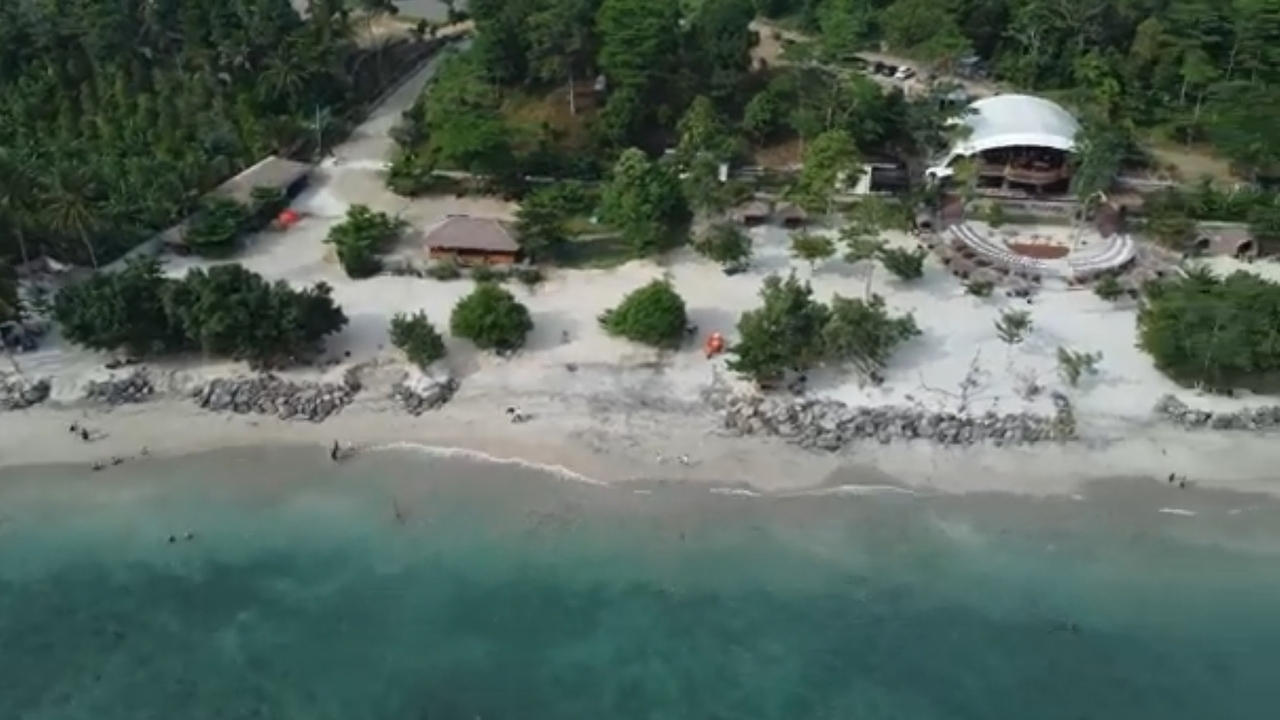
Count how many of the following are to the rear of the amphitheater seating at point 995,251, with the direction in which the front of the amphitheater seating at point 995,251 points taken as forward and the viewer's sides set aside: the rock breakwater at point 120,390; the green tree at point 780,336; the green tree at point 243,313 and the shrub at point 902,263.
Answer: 4

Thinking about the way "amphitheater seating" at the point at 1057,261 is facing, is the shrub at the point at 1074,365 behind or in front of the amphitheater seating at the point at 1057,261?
behind

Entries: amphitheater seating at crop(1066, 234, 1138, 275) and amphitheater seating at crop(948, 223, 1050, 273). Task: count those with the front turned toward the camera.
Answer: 0

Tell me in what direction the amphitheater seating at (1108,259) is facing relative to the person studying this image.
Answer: facing away from the viewer and to the left of the viewer

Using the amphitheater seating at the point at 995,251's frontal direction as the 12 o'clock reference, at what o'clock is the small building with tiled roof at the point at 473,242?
The small building with tiled roof is roughly at 9 o'clock from the amphitheater seating.

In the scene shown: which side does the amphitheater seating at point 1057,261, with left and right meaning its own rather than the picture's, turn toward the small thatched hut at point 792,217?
left

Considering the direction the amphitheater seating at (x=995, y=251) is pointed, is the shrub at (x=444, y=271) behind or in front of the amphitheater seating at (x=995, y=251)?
behind

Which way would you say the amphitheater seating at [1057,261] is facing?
away from the camera

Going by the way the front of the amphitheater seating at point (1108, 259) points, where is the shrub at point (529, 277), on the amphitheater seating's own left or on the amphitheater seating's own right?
on the amphitheater seating's own left

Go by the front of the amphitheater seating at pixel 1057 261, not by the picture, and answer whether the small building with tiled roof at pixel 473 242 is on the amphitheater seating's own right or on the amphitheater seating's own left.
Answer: on the amphitheater seating's own left

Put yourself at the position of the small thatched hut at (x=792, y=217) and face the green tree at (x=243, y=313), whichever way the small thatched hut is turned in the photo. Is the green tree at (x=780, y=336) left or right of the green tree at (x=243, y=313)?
left

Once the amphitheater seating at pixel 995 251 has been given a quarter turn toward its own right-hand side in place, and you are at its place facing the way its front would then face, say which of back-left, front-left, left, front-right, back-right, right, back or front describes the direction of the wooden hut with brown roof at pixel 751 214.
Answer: back-right

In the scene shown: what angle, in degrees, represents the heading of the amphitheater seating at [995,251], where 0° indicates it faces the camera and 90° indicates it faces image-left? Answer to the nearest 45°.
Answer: approximately 225°

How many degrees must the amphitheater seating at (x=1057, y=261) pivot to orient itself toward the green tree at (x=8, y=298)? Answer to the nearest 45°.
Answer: approximately 135° to its left

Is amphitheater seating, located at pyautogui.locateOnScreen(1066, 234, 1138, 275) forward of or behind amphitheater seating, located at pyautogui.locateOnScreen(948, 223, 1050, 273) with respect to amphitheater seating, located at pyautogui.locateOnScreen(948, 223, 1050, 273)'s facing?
forward

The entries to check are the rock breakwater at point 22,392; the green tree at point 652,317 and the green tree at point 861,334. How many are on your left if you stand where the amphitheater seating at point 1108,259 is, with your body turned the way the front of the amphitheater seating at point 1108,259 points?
3
